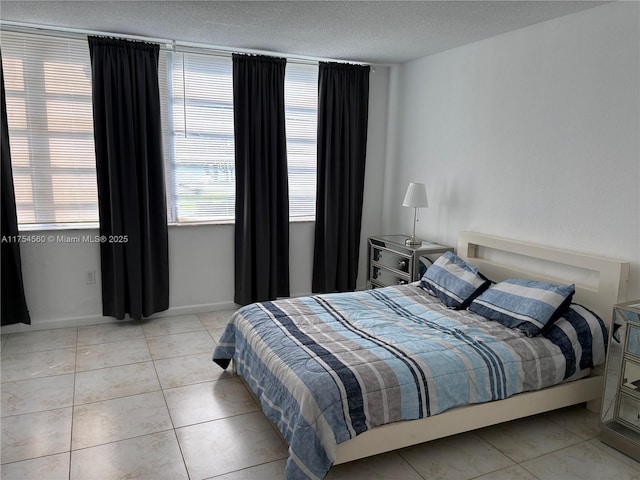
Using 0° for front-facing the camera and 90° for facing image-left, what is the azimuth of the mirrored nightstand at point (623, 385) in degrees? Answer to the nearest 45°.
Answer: approximately 45°

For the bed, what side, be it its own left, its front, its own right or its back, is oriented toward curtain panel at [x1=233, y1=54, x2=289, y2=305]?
right

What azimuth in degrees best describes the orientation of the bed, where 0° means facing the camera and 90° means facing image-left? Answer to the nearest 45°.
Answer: approximately 45°

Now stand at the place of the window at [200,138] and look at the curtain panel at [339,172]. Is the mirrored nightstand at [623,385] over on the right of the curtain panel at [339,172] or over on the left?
right

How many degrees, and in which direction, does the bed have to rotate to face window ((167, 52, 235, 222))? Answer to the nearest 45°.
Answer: approximately 90° to its right

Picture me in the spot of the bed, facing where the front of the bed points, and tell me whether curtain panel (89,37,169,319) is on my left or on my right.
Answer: on my right

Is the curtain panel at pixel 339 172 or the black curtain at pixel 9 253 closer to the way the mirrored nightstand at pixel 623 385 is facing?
the black curtain
